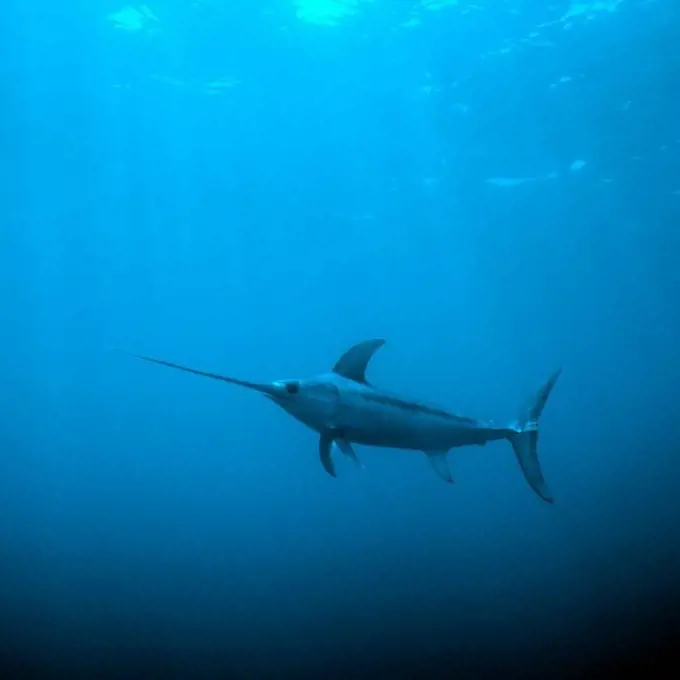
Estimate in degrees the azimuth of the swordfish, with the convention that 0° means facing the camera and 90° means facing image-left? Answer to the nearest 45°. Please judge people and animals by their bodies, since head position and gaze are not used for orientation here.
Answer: approximately 90°
